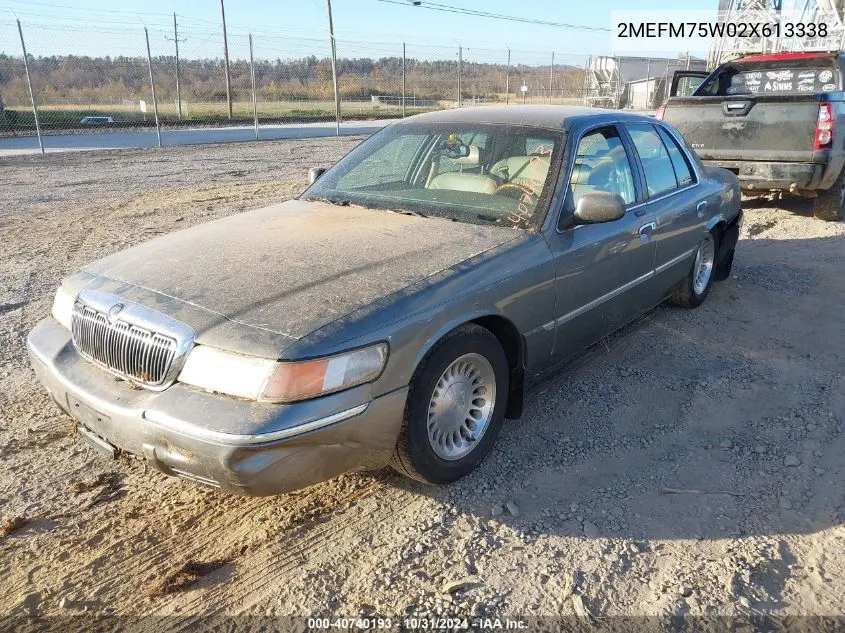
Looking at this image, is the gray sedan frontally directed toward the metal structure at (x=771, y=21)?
no

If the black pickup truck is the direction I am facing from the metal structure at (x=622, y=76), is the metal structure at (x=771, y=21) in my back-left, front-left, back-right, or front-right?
front-left

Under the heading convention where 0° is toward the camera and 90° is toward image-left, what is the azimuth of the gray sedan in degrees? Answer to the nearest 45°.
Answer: approximately 45°

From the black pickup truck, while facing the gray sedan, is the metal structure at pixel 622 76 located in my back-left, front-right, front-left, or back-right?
back-right

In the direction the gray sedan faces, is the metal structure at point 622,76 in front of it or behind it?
behind

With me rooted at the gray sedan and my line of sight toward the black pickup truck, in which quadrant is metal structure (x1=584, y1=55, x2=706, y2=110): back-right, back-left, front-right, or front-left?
front-left

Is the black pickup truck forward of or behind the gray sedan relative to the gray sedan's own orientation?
behind

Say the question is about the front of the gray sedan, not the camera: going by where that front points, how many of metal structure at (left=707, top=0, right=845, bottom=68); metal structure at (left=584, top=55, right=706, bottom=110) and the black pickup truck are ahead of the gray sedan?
0
